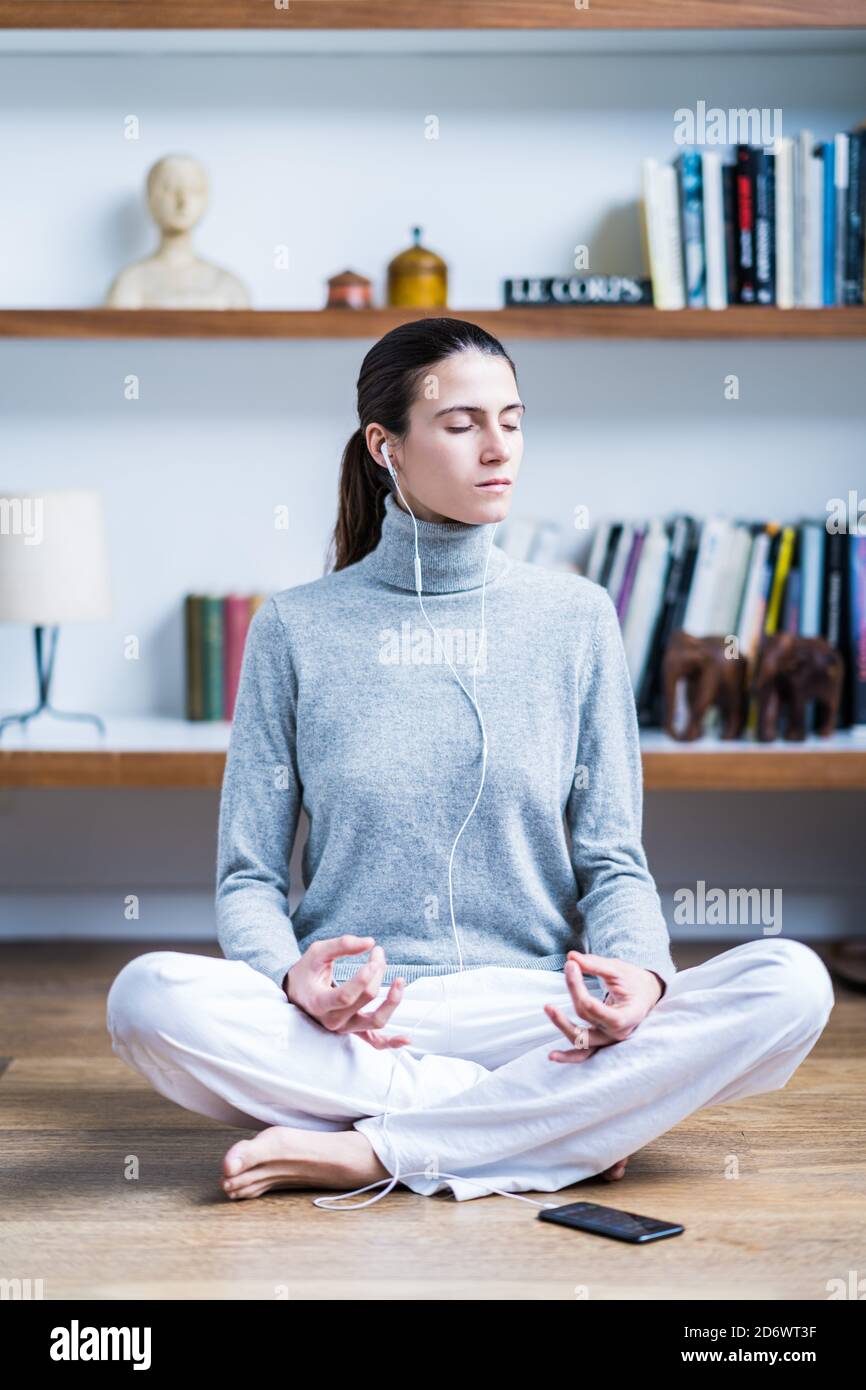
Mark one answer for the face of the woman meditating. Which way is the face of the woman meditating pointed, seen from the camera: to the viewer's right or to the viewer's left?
to the viewer's right

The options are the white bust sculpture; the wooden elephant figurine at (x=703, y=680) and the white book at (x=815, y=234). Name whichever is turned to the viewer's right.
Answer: the white book

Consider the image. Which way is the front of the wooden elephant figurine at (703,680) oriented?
to the viewer's left

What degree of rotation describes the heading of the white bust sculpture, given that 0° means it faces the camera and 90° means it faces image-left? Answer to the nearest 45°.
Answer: approximately 0°
